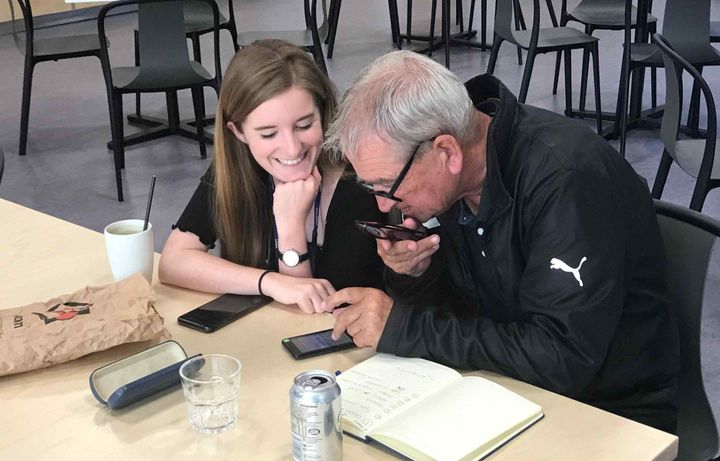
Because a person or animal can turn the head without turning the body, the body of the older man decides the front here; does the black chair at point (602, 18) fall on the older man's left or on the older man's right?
on the older man's right

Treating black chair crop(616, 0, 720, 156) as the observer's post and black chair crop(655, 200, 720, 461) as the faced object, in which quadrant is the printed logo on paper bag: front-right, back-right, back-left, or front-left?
front-right

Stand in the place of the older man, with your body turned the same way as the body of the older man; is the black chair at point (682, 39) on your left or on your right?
on your right

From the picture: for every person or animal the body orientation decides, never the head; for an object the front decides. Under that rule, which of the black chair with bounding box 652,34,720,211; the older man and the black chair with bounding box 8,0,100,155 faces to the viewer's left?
the older man

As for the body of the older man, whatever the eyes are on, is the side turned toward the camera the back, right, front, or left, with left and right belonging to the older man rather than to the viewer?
left

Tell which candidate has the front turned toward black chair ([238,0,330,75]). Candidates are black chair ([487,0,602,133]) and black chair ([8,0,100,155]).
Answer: black chair ([8,0,100,155])

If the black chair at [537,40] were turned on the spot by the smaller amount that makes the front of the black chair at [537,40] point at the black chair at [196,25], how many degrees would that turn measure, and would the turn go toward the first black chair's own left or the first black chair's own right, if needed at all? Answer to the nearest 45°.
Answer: approximately 135° to the first black chair's own right

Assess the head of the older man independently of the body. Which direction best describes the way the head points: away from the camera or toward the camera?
toward the camera
